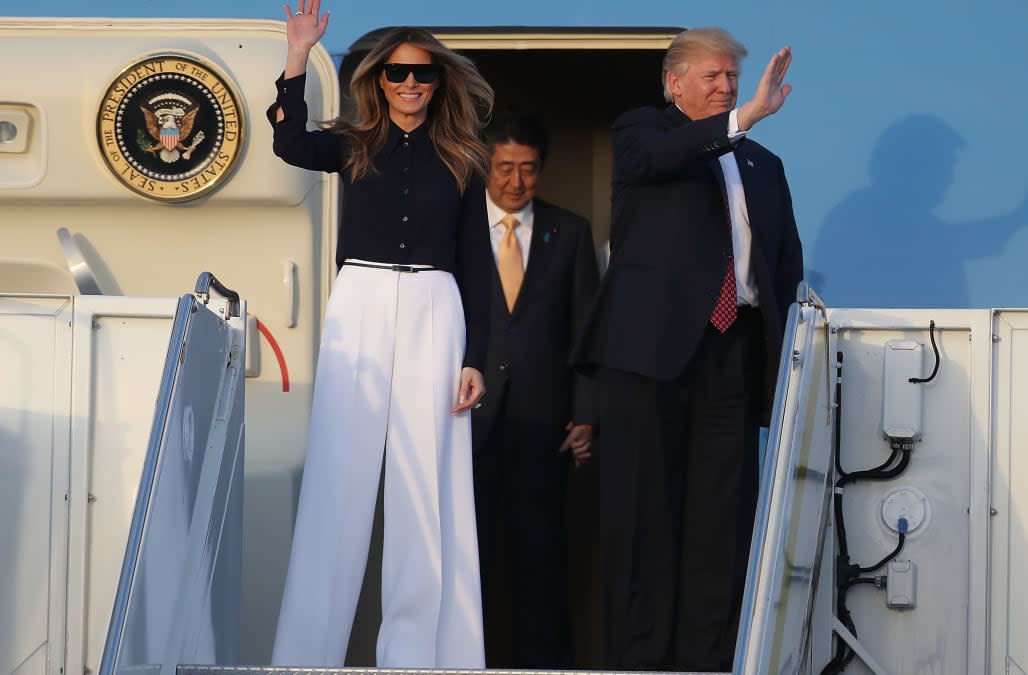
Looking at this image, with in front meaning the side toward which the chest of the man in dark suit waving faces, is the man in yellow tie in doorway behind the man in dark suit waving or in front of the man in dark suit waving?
behind

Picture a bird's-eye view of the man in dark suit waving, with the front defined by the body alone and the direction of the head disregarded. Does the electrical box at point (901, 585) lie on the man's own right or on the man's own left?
on the man's own left

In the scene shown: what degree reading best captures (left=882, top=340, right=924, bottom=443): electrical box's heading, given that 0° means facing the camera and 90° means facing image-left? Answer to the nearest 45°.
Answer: approximately 0°

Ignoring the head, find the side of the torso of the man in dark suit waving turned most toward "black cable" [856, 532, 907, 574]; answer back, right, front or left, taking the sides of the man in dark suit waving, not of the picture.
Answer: left
